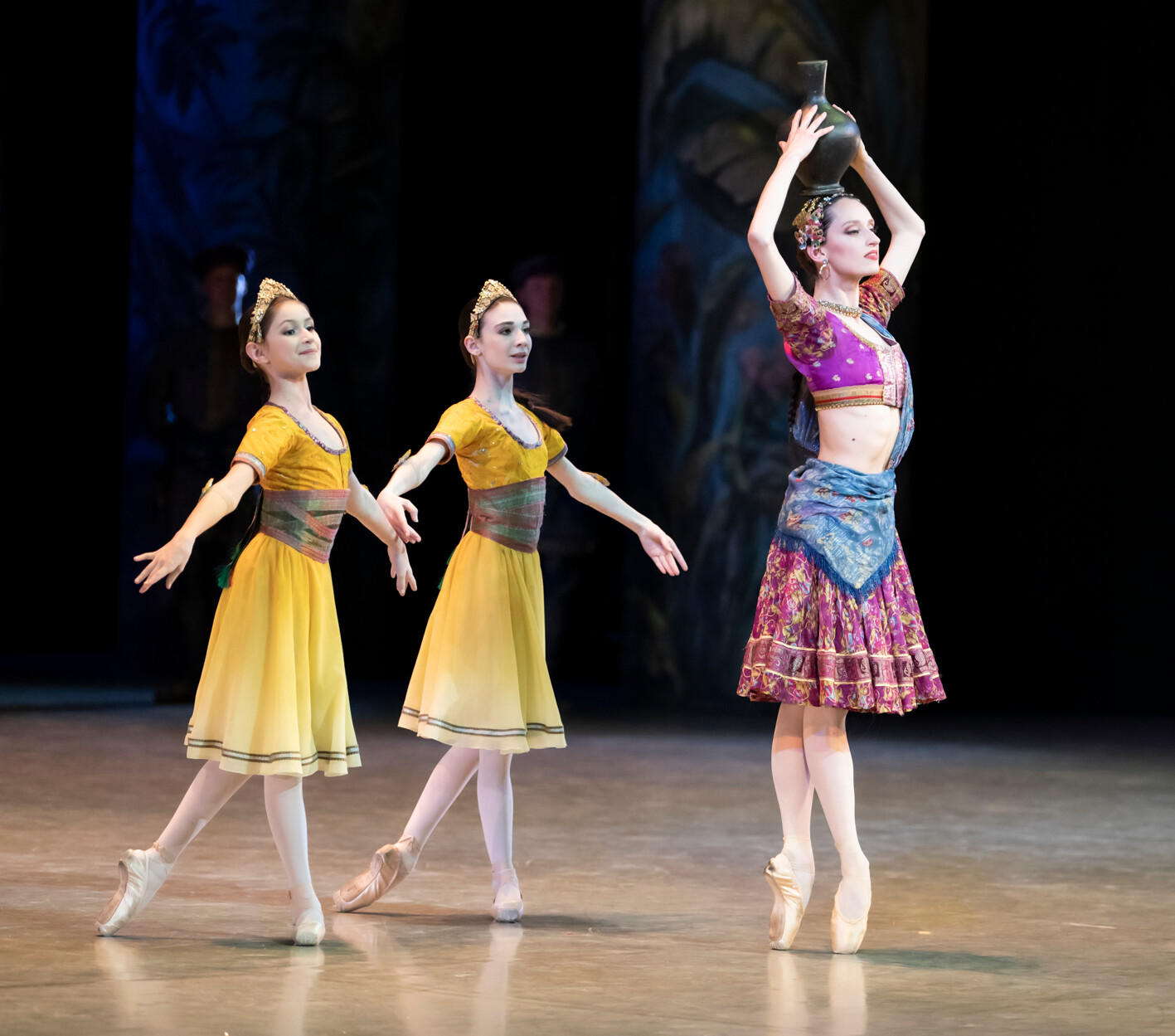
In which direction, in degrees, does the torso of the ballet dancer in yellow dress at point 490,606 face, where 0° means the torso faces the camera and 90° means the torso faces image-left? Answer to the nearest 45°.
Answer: approximately 315°

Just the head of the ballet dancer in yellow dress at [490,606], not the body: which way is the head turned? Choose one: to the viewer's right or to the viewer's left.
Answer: to the viewer's right

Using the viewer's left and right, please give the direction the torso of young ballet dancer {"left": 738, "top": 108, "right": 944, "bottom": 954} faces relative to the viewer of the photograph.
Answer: facing the viewer and to the right of the viewer

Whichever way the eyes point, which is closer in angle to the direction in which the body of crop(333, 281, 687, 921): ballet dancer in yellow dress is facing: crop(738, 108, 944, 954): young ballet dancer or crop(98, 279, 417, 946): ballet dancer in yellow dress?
the young ballet dancer

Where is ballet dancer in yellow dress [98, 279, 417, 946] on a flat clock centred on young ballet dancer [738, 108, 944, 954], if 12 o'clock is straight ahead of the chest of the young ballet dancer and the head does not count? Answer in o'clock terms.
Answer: The ballet dancer in yellow dress is roughly at 4 o'clock from the young ballet dancer.

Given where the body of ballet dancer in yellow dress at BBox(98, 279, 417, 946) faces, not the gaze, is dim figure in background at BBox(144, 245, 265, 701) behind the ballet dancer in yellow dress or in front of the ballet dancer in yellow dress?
behind

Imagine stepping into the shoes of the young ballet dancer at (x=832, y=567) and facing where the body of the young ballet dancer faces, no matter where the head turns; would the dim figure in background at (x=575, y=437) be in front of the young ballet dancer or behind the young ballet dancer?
behind

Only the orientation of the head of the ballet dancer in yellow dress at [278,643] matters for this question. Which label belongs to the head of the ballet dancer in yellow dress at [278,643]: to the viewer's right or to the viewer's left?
to the viewer's right

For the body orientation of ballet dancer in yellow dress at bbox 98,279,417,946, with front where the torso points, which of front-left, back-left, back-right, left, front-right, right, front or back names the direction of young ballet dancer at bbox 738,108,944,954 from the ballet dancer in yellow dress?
front-left

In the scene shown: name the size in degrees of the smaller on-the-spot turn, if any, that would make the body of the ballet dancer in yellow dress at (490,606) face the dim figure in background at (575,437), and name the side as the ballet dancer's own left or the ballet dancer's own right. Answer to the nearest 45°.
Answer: approximately 135° to the ballet dancer's own left

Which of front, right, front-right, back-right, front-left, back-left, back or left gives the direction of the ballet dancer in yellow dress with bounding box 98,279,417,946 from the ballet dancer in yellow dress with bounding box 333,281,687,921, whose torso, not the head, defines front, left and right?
right

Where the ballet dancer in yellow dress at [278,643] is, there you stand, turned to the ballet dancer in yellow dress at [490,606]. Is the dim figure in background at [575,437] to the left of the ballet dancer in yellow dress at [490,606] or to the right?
left
